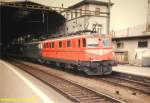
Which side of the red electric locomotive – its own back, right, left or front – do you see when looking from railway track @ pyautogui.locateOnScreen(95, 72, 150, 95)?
front

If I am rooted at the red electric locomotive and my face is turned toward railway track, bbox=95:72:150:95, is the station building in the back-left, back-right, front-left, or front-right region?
back-left

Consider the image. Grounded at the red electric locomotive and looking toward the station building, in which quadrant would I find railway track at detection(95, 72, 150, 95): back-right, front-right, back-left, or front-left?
back-right

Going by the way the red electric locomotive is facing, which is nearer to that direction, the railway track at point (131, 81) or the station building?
the railway track

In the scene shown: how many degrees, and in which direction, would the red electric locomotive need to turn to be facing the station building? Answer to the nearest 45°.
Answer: approximately 135° to its left

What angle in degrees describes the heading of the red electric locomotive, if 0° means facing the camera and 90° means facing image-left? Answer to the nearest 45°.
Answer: approximately 315°
